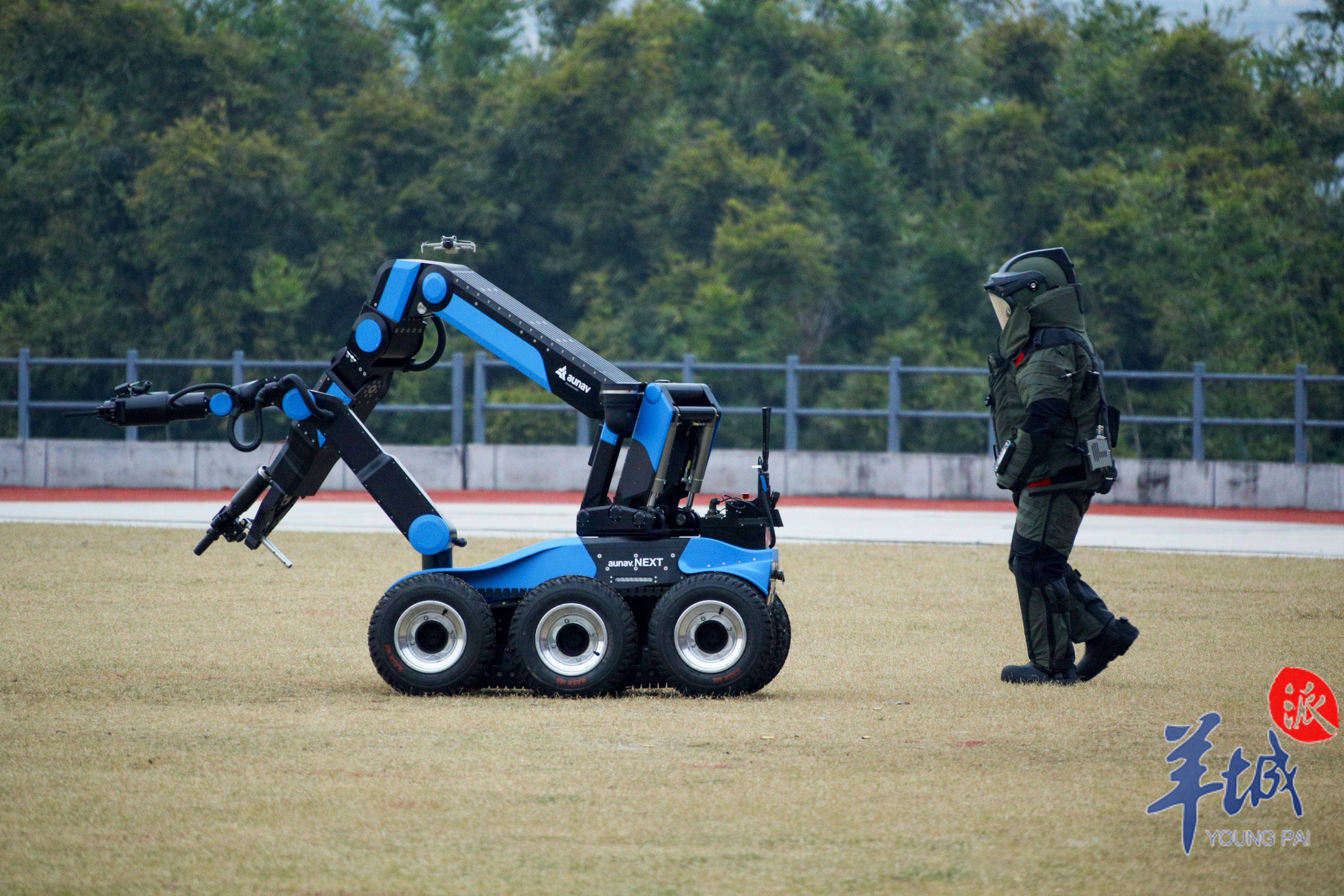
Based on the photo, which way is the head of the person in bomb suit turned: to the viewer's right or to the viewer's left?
to the viewer's left

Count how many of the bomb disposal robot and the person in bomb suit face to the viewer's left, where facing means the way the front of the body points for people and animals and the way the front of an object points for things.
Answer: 2

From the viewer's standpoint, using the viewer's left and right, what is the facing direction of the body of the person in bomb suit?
facing to the left of the viewer

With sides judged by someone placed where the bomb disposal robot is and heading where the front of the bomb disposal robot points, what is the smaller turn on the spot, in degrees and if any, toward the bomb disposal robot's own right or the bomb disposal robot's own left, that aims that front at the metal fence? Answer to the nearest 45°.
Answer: approximately 90° to the bomb disposal robot's own right

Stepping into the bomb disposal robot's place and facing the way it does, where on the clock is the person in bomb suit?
The person in bomb suit is roughly at 6 o'clock from the bomb disposal robot.

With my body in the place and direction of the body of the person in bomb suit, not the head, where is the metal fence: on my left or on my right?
on my right

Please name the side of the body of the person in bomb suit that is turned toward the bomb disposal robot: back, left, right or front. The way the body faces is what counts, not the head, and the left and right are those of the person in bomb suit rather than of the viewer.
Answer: front

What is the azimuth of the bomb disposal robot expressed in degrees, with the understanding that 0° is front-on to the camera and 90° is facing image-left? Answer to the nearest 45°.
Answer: approximately 90°

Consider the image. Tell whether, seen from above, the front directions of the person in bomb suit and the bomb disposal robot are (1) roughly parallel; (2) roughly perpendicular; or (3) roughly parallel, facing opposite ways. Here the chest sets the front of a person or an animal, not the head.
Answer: roughly parallel
